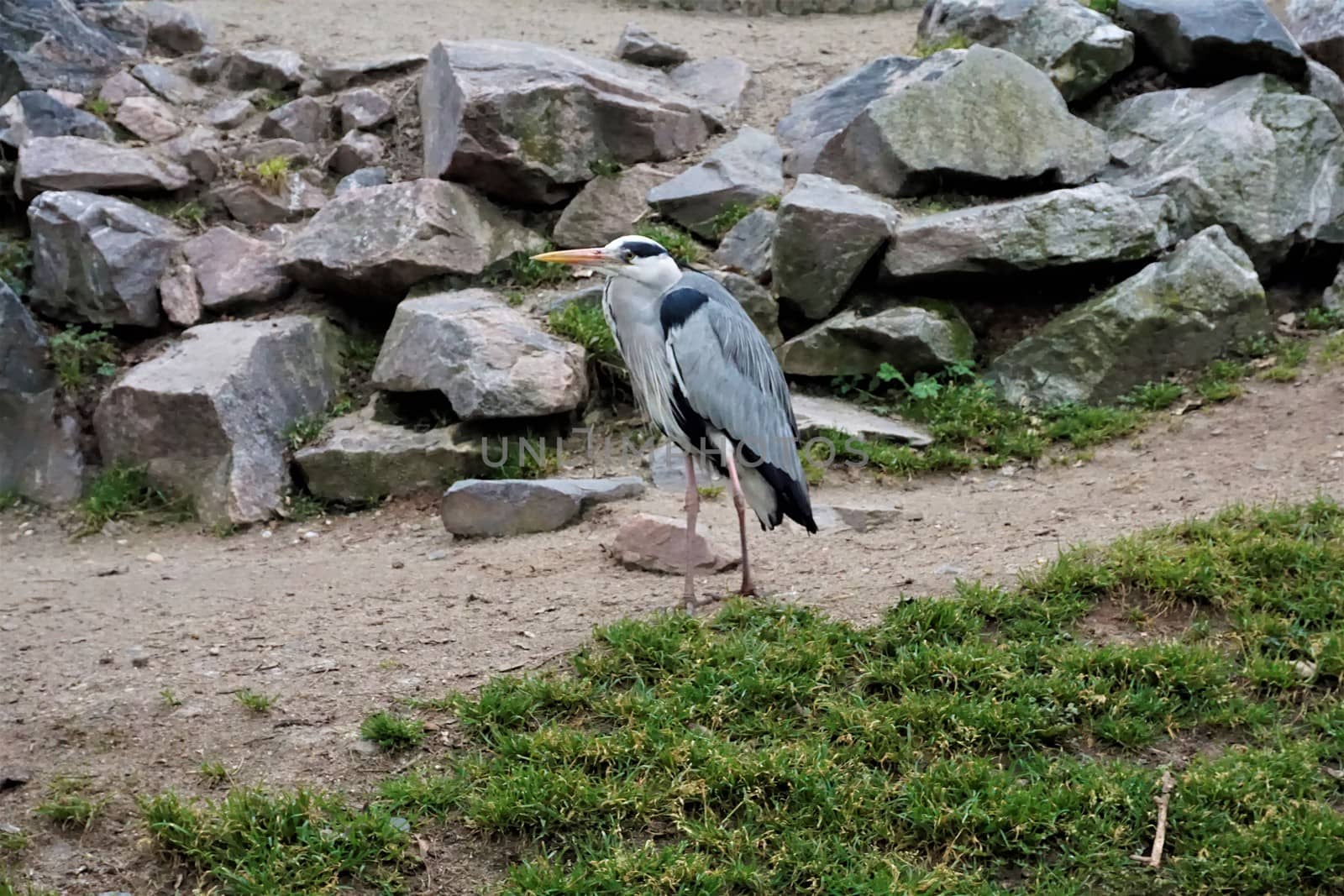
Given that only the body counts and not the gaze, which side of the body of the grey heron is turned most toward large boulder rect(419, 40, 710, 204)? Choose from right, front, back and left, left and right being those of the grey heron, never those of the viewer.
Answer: right

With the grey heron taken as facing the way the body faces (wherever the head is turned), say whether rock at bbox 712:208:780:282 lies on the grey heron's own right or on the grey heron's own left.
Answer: on the grey heron's own right

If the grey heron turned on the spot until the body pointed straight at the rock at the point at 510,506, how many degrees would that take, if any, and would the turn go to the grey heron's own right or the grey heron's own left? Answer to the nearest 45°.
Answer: approximately 45° to the grey heron's own right

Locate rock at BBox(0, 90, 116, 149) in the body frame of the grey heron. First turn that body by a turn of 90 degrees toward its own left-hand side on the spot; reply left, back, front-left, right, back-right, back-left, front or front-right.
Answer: back-right

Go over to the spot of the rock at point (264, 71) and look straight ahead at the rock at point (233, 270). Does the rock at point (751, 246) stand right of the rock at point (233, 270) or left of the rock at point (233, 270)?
left

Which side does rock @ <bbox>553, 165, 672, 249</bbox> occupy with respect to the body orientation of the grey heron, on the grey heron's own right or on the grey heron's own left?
on the grey heron's own right

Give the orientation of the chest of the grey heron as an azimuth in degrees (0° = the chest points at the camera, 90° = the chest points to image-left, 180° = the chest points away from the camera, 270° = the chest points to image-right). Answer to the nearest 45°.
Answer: approximately 90°

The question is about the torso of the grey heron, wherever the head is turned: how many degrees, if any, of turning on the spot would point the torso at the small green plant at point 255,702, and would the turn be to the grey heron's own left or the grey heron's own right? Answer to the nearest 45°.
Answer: approximately 45° to the grey heron's own left

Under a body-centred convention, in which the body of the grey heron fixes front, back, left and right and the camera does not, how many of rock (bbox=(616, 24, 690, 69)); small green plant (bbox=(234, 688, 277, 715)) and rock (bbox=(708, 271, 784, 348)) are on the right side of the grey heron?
2
